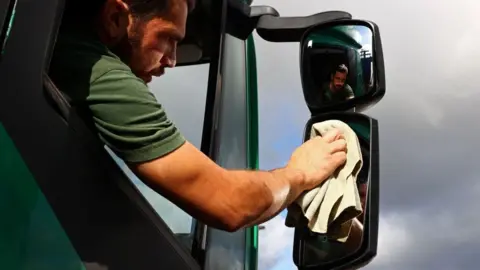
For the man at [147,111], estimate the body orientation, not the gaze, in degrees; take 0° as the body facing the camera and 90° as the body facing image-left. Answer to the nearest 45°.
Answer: approximately 270°

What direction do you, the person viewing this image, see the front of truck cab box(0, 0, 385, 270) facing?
facing away from the viewer and to the right of the viewer

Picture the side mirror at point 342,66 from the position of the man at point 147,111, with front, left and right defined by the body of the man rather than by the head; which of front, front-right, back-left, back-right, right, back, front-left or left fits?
front-left

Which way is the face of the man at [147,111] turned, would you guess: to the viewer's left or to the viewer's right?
to the viewer's right
